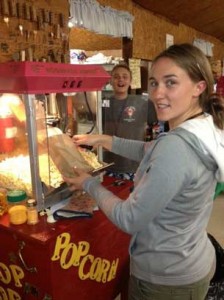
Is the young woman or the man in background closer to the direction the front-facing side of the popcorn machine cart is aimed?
the young woman

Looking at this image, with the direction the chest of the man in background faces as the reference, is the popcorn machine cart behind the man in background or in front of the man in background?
in front

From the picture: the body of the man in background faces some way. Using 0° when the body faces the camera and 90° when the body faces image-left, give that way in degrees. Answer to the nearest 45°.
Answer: approximately 0°

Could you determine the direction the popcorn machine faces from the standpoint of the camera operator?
facing the viewer and to the right of the viewer

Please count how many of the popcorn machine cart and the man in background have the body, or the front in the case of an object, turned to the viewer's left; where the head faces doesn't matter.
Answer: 0

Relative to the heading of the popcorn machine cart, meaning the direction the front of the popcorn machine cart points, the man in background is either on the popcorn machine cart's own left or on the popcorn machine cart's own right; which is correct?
on the popcorn machine cart's own left

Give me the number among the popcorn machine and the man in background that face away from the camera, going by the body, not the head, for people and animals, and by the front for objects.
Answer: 0
